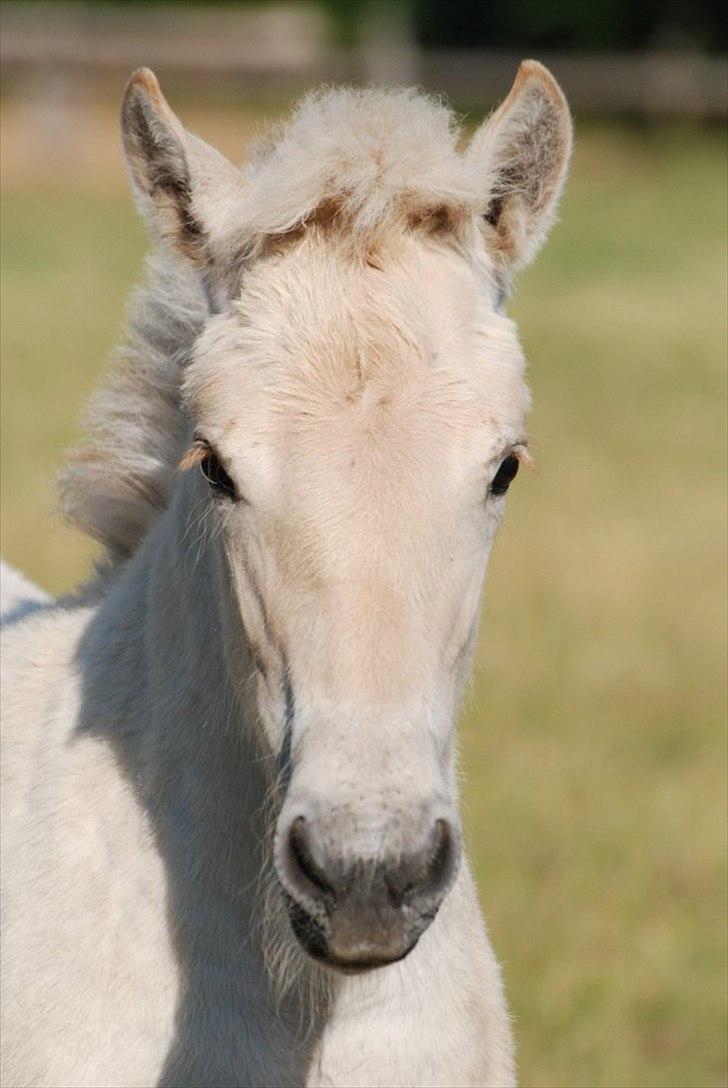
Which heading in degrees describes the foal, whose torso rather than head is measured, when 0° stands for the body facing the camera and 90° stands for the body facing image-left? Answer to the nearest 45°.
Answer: approximately 315°
